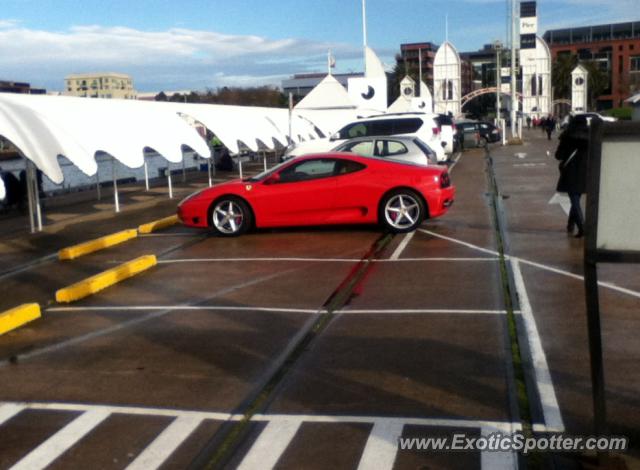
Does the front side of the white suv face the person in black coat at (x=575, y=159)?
no

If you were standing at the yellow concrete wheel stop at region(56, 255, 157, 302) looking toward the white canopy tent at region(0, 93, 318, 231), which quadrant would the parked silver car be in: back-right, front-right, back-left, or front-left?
front-right

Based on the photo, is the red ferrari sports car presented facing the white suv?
no

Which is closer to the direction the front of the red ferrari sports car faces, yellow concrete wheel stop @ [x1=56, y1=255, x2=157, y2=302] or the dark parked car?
the yellow concrete wheel stop

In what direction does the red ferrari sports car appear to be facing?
to the viewer's left

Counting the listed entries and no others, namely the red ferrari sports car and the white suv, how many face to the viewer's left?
2

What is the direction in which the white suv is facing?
to the viewer's left

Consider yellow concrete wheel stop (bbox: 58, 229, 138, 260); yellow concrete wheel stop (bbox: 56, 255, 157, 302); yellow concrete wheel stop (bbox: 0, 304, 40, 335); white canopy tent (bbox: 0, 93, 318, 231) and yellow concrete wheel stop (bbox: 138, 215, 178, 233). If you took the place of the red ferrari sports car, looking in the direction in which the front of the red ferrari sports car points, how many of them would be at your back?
0

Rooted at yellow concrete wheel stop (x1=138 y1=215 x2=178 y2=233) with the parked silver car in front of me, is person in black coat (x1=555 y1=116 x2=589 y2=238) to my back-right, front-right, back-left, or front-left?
front-right

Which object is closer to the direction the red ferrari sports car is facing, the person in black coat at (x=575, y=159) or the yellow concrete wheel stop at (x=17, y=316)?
the yellow concrete wheel stop

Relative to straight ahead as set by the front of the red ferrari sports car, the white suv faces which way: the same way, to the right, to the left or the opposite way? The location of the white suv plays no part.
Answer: the same way

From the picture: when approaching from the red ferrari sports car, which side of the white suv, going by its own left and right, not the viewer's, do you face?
left

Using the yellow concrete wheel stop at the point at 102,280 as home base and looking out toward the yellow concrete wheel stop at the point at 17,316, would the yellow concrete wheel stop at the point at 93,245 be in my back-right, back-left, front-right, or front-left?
back-right

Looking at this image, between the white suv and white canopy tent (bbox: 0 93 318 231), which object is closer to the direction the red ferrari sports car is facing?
the white canopy tent
